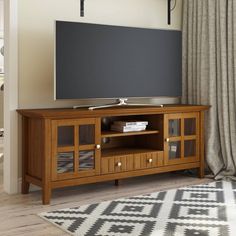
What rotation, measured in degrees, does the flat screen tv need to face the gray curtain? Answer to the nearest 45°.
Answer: approximately 90° to its left

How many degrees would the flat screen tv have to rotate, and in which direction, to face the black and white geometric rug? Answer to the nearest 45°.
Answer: approximately 45° to its right

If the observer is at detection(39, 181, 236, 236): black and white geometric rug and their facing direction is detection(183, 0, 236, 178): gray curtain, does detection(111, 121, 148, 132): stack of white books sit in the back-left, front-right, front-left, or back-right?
front-left

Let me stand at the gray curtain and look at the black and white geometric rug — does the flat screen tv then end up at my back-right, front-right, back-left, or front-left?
front-right

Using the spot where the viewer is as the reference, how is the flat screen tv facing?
facing the viewer and to the right of the viewer
